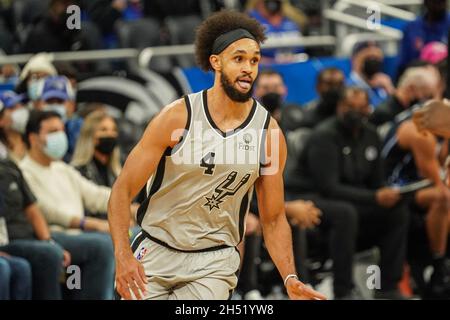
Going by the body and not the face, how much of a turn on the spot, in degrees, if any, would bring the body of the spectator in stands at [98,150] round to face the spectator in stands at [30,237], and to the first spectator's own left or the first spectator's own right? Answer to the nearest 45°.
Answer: approximately 90° to the first spectator's own right

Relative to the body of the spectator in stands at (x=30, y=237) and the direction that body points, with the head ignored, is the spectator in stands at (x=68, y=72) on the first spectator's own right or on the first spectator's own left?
on the first spectator's own left

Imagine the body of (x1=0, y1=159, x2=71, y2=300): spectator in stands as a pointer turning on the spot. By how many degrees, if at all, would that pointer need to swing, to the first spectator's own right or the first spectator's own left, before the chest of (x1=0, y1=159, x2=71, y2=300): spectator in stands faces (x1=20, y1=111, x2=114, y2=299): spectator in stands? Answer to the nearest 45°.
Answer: approximately 90° to the first spectator's own left

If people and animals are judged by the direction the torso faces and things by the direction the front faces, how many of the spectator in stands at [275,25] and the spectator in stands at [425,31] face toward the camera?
2

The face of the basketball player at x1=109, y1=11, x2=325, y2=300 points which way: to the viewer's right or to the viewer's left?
to the viewer's right

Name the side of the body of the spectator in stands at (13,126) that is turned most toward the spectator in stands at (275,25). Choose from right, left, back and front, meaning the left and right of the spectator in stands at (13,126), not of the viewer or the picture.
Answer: left
